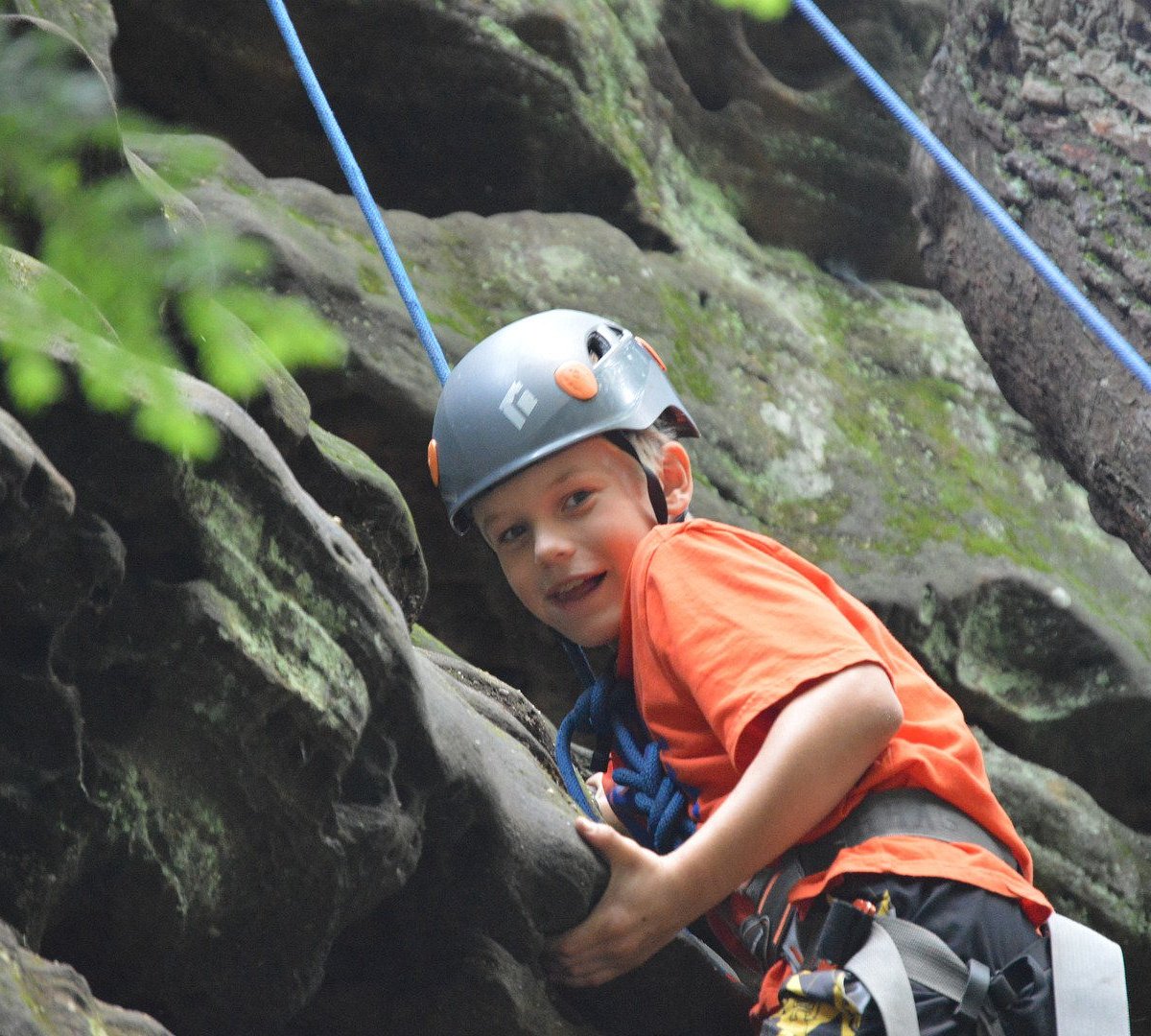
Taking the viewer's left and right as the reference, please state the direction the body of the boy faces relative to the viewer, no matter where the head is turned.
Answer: facing to the left of the viewer

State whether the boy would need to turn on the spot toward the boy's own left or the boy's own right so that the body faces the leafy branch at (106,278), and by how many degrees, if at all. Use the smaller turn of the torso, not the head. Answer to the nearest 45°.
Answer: approximately 45° to the boy's own left

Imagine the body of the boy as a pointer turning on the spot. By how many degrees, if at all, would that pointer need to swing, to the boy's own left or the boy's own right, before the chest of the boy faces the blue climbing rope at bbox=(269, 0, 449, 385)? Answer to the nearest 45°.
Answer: approximately 45° to the boy's own right

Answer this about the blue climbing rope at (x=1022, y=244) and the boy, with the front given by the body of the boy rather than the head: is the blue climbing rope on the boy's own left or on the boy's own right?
on the boy's own right
